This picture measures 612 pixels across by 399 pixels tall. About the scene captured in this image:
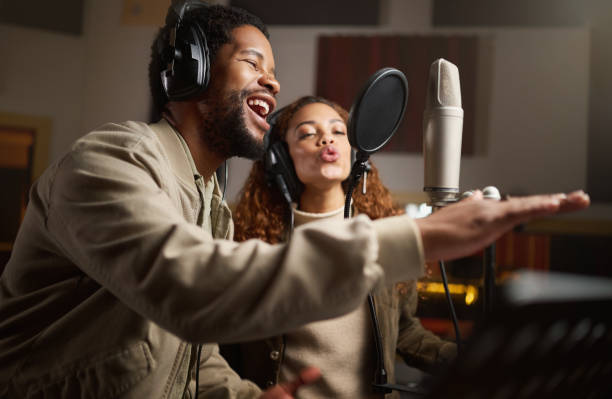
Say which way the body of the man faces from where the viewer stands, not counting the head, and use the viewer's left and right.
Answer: facing to the right of the viewer

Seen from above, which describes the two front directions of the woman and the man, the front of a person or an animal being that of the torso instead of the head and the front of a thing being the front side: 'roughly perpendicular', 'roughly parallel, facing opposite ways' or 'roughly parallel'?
roughly perpendicular

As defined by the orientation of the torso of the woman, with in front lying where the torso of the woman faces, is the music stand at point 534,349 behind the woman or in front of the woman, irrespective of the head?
in front

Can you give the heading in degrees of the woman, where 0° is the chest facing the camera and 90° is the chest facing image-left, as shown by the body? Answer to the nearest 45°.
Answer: approximately 0°

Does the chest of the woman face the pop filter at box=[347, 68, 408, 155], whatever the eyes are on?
yes

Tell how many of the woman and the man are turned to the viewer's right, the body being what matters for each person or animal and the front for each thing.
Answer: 1

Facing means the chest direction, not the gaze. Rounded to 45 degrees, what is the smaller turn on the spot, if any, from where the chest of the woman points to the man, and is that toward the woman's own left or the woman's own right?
0° — they already face them
